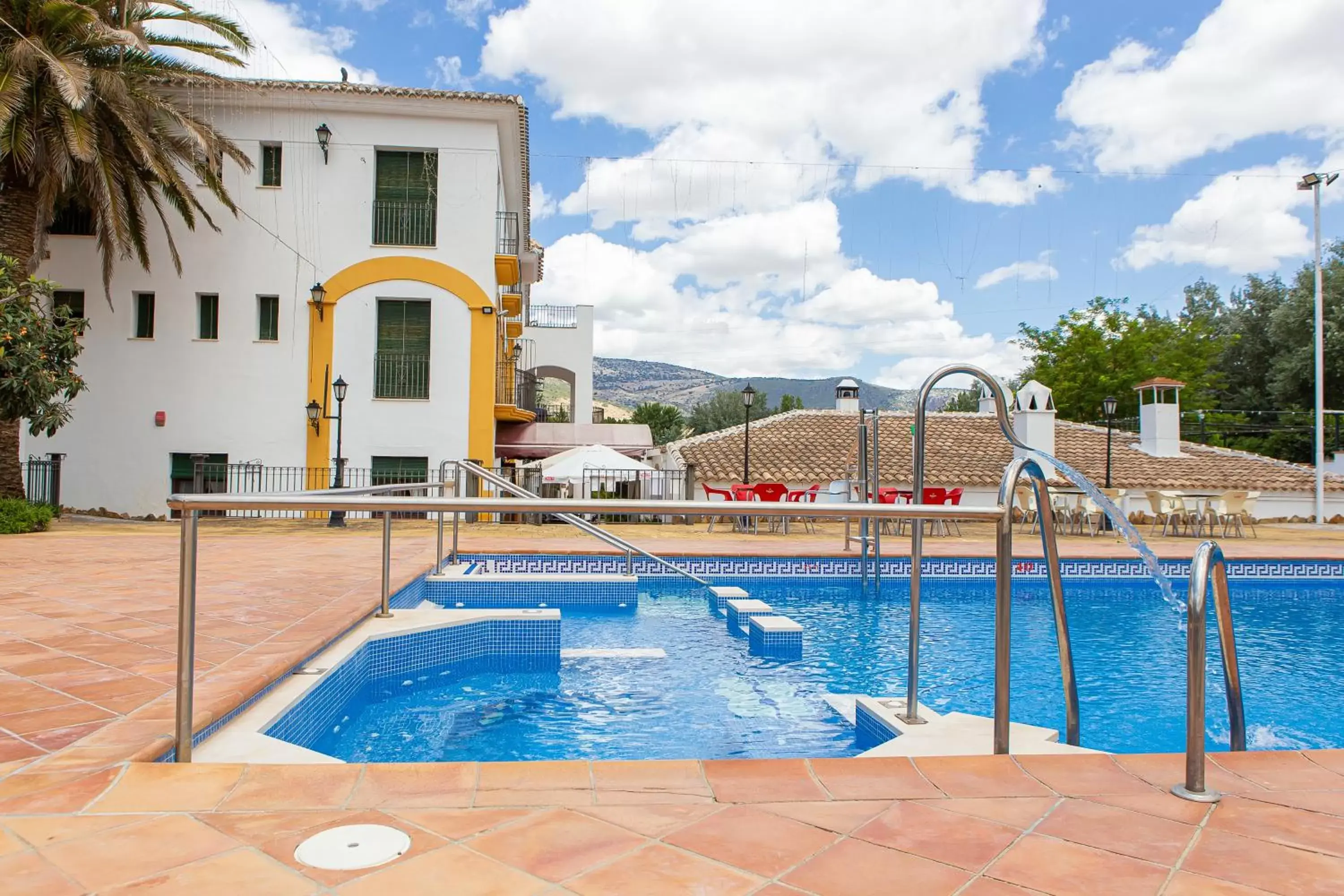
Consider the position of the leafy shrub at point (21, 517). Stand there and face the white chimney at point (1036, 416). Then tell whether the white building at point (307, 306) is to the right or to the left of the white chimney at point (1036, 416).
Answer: left

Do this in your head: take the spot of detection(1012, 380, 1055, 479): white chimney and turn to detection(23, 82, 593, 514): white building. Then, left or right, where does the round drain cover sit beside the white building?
left

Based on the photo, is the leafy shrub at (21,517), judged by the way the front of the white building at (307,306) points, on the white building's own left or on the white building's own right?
on the white building's own right
